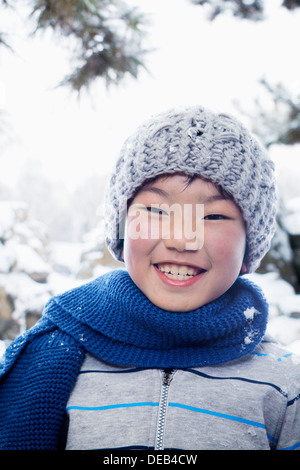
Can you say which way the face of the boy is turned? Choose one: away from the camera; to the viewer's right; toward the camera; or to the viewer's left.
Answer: toward the camera

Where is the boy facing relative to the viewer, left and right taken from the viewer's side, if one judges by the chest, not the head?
facing the viewer
